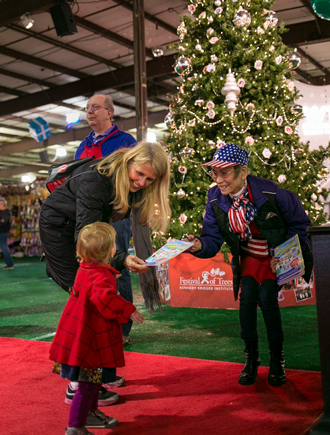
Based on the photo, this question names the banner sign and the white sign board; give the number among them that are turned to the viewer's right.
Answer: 0

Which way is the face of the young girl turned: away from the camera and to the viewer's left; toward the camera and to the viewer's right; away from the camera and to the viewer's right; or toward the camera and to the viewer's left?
away from the camera and to the viewer's right

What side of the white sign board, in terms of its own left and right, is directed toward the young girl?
front

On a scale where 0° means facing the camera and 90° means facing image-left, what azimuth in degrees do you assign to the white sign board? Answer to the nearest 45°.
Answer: approximately 0°

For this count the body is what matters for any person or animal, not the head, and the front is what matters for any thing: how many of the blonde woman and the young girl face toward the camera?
0

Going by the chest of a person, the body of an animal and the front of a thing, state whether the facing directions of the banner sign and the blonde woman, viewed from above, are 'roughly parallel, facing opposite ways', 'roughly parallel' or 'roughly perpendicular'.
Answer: roughly perpendicular

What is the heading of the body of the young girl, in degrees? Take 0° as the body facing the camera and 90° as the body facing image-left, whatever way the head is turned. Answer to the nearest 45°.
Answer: approximately 225°

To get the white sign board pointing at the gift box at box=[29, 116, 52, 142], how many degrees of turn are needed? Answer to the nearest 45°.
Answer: approximately 90° to its right

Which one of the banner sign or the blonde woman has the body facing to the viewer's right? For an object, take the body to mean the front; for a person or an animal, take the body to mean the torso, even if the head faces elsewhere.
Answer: the blonde woman

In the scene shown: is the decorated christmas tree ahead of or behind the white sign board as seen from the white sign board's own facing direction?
ahead

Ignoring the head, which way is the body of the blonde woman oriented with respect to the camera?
to the viewer's right
